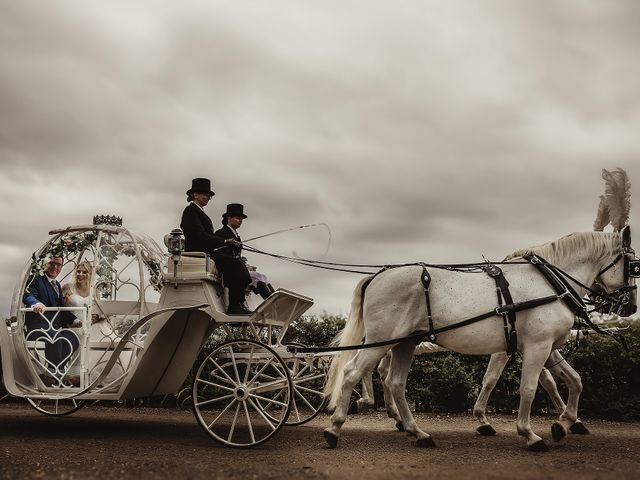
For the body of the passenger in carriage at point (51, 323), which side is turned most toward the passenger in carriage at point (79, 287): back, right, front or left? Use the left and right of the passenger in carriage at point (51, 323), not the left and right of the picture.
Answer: left

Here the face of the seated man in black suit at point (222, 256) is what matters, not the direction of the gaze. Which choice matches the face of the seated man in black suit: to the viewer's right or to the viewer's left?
to the viewer's right

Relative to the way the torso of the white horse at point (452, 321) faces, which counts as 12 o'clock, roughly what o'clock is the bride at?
The bride is roughly at 6 o'clock from the white horse.

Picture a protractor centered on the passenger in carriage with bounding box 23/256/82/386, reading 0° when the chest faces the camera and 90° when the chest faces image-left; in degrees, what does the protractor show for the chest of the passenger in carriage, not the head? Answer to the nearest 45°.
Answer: approximately 315°

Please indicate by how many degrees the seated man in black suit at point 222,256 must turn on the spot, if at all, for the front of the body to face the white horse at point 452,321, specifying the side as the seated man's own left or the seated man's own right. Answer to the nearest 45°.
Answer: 0° — they already face it

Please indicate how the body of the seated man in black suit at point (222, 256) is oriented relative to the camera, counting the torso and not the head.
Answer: to the viewer's right

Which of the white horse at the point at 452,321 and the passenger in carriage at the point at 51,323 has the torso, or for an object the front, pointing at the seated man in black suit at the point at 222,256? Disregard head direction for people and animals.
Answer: the passenger in carriage

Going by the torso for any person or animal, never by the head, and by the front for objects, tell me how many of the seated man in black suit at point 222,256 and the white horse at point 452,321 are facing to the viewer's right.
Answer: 2

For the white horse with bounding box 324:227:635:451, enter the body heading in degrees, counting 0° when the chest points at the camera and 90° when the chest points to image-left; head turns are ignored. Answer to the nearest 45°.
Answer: approximately 270°

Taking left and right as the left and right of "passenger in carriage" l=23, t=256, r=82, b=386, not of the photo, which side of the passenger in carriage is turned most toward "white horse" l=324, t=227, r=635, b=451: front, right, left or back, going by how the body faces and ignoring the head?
front
